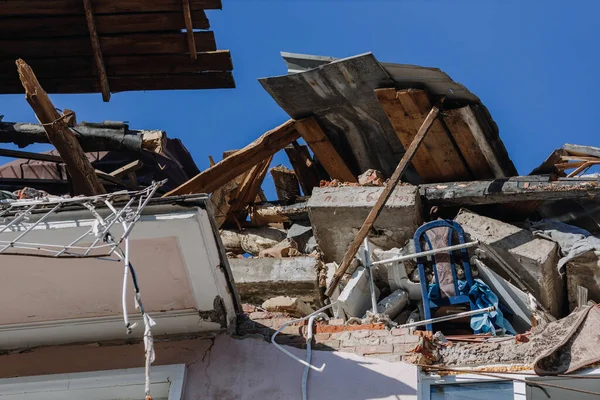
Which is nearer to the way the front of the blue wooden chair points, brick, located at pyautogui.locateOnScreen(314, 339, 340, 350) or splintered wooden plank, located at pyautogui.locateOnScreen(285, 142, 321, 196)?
the brick

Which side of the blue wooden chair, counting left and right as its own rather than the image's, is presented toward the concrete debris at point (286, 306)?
right

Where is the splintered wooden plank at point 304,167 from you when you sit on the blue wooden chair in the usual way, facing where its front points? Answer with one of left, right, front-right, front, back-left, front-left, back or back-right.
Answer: back-right

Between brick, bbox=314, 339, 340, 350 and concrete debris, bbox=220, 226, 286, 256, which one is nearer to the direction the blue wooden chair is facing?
the brick

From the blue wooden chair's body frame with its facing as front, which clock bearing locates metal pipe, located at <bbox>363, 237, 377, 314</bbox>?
The metal pipe is roughly at 4 o'clock from the blue wooden chair.

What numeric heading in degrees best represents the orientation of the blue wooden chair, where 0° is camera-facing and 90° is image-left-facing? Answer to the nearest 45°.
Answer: approximately 0°

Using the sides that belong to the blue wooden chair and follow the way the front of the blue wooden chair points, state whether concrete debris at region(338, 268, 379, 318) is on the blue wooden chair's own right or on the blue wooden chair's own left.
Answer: on the blue wooden chair's own right

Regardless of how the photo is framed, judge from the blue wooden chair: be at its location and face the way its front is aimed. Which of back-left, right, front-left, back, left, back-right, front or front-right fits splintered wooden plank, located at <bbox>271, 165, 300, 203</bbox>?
back-right

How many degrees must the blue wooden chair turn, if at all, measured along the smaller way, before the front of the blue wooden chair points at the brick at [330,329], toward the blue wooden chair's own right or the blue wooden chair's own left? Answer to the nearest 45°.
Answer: approximately 45° to the blue wooden chair's own right

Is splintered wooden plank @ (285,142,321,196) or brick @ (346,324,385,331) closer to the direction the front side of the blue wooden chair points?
the brick

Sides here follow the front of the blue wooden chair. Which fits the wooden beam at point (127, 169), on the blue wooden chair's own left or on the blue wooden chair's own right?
on the blue wooden chair's own right

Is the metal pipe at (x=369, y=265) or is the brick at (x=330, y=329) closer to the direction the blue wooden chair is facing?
the brick
